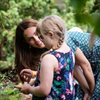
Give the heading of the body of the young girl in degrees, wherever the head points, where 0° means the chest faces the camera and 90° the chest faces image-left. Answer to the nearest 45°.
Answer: approximately 135°

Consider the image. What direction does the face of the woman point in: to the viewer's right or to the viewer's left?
to the viewer's right

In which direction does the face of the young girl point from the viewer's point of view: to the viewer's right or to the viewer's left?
to the viewer's left
